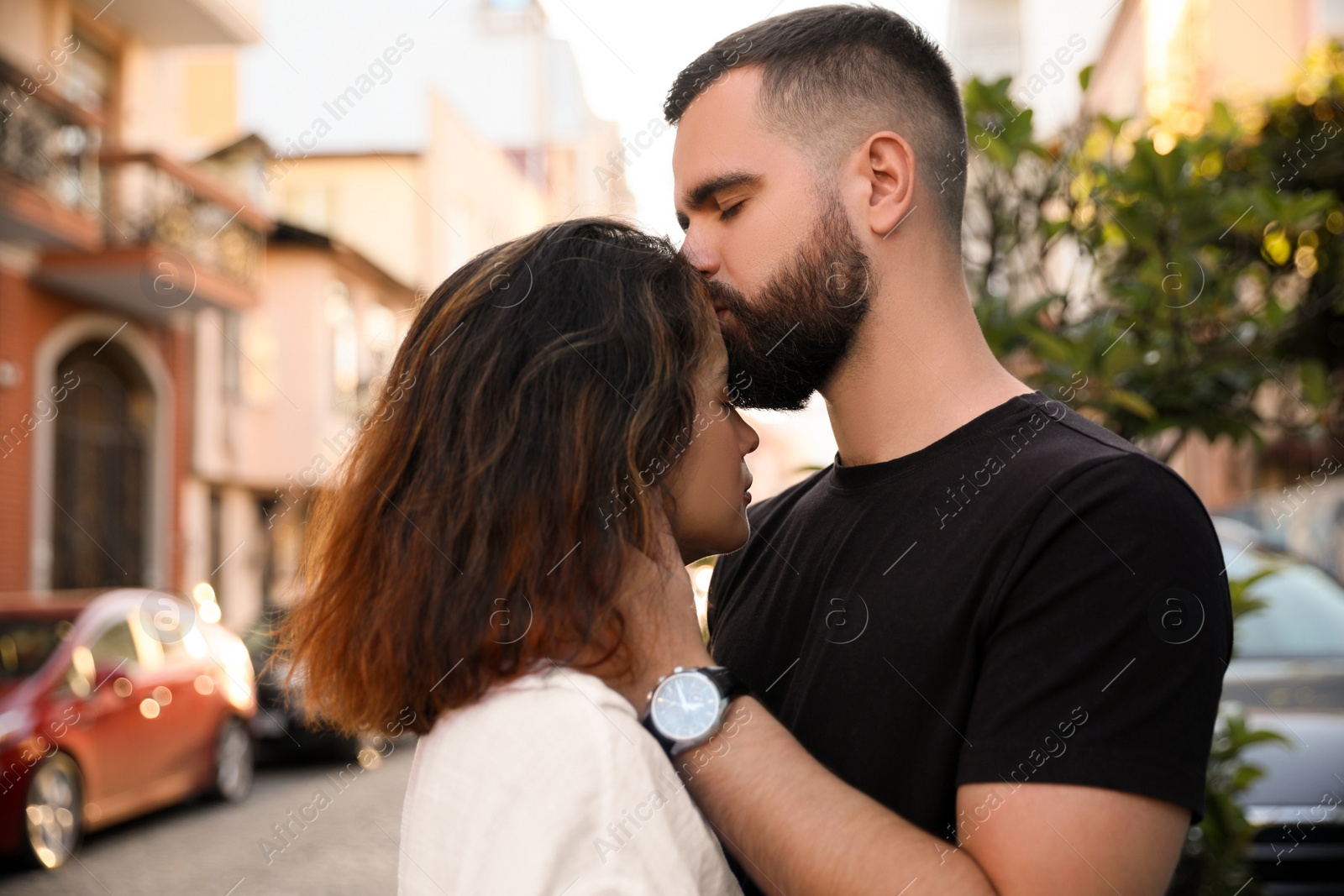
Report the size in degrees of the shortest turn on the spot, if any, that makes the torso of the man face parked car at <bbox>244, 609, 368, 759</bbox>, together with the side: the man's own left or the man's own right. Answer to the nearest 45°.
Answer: approximately 90° to the man's own right

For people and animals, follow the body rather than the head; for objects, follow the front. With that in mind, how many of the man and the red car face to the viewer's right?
0

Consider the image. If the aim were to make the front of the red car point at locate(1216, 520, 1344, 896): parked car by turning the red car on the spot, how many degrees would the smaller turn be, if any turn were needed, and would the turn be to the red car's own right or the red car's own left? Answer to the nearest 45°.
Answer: approximately 90° to the red car's own left

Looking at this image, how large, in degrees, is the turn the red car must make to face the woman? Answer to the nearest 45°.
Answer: approximately 45° to its left

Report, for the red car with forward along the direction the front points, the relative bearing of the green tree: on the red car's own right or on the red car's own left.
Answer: on the red car's own left

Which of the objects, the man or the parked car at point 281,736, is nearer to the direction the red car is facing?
the man

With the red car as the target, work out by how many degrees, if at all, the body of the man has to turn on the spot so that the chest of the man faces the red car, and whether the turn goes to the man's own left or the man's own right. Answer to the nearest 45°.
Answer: approximately 90° to the man's own right

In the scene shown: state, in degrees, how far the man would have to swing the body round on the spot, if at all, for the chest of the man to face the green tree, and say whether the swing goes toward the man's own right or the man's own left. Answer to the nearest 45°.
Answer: approximately 135° to the man's own right

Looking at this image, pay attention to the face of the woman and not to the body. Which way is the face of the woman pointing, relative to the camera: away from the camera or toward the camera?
away from the camera

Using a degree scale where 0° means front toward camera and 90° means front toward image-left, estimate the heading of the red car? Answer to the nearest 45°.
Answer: approximately 45°

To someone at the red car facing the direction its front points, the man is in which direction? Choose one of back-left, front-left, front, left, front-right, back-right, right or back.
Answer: front-left

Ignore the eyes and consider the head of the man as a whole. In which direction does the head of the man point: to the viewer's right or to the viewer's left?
to the viewer's left
